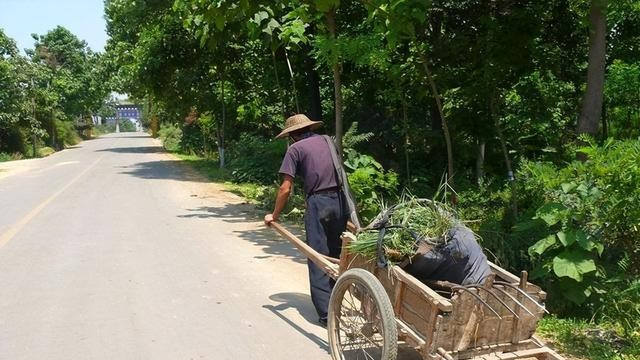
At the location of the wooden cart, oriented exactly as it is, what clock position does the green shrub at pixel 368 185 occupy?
The green shrub is roughly at 1 o'clock from the wooden cart.

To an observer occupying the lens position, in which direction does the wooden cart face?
facing away from the viewer and to the left of the viewer

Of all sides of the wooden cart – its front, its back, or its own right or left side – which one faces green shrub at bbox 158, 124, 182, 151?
front

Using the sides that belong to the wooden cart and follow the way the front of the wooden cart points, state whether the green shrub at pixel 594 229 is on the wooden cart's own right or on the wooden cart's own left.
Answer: on the wooden cart's own right

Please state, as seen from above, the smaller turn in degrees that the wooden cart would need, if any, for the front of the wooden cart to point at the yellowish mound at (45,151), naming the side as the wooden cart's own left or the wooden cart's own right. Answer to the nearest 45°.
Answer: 0° — it already faces it
